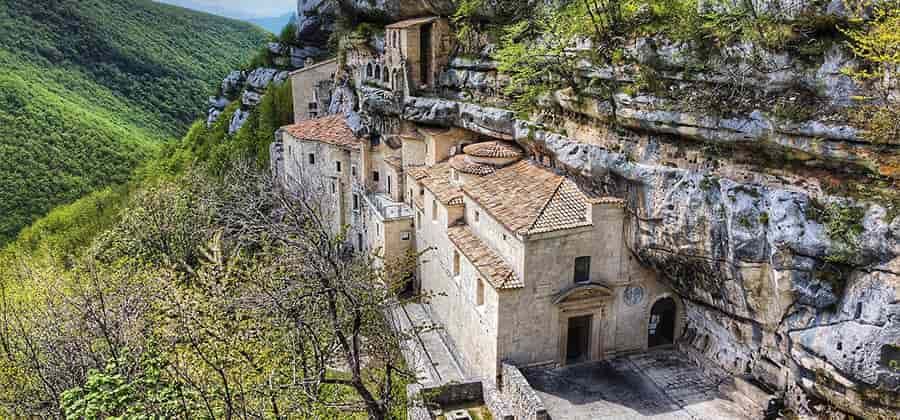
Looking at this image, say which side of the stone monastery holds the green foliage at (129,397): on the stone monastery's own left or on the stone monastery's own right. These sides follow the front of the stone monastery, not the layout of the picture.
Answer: on the stone monastery's own right

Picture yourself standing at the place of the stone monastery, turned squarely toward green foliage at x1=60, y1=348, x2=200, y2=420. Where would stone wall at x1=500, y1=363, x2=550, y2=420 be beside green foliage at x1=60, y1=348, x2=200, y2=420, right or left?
left

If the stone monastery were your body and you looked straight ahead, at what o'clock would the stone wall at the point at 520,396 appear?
The stone wall is roughly at 1 o'clock from the stone monastery.

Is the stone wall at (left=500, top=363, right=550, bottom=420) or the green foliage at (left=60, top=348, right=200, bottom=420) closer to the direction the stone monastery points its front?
the stone wall
